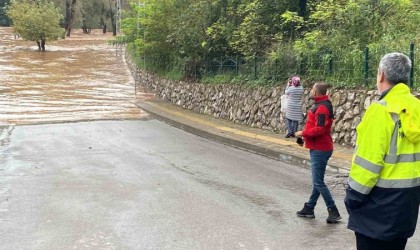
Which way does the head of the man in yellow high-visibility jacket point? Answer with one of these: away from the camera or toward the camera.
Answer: away from the camera

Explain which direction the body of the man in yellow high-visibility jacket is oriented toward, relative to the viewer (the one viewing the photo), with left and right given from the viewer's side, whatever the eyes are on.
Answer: facing away from the viewer and to the left of the viewer

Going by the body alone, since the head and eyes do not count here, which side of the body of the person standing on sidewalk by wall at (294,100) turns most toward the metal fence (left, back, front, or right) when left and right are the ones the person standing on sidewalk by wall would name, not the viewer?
right

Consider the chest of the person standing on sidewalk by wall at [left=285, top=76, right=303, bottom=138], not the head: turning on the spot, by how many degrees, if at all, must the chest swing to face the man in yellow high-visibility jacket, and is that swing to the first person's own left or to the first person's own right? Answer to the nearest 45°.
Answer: approximately 135° to the first person's own left

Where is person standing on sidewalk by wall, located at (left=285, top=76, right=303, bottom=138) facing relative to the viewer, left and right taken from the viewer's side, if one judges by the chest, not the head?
facing away from the viewer and to the left of the viewer

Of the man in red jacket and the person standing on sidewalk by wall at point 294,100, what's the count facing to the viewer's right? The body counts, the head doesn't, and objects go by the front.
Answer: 0

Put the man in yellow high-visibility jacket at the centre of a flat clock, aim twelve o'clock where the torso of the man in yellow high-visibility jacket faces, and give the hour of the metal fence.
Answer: The metal fence is roughly at 1 o'clock from the man in yellow high-visibility jacket.

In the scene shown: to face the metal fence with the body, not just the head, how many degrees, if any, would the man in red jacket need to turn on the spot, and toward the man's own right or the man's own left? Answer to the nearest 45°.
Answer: approximately 90° to the man's own right

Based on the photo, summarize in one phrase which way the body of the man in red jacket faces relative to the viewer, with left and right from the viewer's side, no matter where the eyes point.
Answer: facing to the left of the viewer
